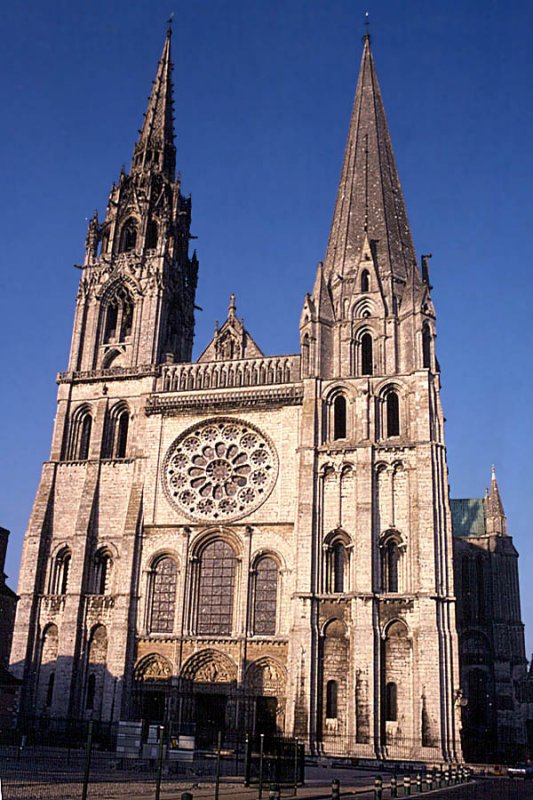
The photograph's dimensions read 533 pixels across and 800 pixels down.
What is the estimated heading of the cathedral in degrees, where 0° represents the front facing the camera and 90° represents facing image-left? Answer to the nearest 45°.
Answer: approximately 0°

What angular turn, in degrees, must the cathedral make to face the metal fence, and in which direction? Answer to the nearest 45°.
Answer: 0° — it already faces it
